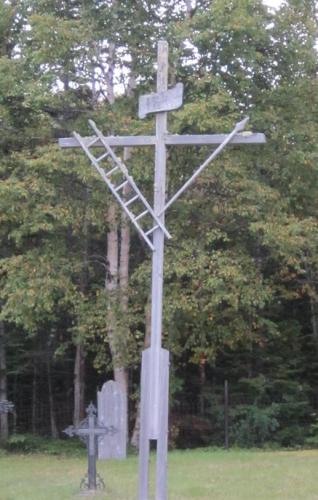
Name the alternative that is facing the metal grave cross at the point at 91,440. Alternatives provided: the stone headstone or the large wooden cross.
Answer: the stone headstone

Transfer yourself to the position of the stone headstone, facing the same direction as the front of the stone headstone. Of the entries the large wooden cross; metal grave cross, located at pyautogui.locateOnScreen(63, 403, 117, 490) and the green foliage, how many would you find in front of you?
2

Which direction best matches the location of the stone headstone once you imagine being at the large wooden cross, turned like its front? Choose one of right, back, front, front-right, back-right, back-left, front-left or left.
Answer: back

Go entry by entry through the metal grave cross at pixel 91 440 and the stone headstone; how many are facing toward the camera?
2

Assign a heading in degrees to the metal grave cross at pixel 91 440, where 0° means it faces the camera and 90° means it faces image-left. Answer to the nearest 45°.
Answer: approximately 0°

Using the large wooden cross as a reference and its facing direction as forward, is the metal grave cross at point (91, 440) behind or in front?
behind

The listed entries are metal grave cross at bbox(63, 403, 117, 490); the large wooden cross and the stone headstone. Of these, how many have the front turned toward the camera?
3

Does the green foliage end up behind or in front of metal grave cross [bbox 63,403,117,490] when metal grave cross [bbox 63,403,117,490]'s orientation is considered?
behind

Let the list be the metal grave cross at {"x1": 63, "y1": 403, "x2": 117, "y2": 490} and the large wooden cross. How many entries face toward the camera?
2

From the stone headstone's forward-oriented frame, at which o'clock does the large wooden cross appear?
The large wooden cross is roughly at 12 o'clock from the stone headstone.
